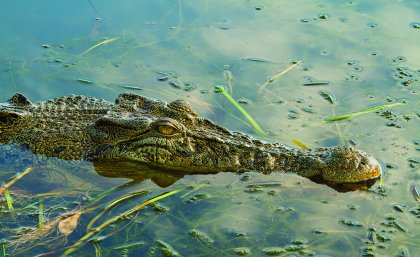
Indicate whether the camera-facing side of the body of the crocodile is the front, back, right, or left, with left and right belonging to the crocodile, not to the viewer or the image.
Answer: right

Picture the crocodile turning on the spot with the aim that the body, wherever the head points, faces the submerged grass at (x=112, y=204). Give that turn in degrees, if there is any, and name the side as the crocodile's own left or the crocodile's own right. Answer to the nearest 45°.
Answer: approximately 135° to the crocodile's own right

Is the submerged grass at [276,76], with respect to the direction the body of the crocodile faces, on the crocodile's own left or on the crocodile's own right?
on the crocodile's own left

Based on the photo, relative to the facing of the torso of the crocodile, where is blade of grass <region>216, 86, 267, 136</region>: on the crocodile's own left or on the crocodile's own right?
on the crocodile's own left

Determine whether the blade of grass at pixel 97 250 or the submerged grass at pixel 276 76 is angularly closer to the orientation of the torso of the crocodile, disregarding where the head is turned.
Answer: the submerged grass

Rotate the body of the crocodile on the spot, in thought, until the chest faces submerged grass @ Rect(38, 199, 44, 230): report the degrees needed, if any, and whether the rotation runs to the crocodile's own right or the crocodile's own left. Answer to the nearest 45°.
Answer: approximately 135° to the crocodile's own right

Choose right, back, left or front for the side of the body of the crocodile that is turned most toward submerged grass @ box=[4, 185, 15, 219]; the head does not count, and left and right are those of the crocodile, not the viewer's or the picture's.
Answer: back

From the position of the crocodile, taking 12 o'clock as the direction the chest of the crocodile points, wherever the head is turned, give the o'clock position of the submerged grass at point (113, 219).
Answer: The submerged grass is roughly at 4 o'clock from the crocodile.

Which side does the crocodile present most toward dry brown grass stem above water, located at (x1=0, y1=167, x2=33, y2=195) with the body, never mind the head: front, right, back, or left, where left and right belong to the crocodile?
back

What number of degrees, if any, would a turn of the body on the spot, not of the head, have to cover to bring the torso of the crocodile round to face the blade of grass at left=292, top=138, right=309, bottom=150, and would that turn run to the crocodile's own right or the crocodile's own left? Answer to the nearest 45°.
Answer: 0° — it already faces it
